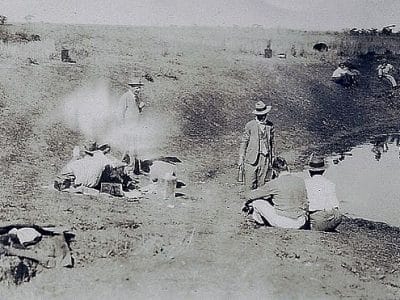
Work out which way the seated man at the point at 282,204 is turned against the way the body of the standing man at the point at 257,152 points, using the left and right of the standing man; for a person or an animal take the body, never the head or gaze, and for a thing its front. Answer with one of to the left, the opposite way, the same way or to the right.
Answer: the opposite way

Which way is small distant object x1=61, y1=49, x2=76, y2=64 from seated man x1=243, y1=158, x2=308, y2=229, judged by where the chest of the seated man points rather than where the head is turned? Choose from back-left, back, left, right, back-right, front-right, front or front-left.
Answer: front-left

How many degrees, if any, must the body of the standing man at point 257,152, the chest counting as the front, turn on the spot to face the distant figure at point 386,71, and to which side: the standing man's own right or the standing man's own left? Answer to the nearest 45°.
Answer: approximately 90° to the standing man's own left

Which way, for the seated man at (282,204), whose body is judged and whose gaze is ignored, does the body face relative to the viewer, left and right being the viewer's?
facing away from the viewer and to the left of the viewer

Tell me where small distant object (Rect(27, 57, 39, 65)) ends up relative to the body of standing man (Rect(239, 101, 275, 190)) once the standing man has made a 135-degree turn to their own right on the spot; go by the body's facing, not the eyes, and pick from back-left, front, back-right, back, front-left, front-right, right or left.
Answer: front

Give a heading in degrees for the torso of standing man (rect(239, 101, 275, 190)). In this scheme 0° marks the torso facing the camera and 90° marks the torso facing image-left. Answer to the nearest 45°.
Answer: approximately 315°
